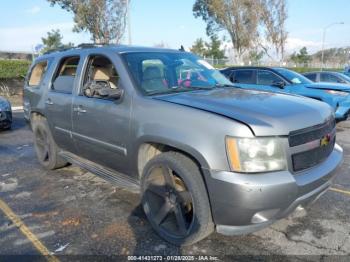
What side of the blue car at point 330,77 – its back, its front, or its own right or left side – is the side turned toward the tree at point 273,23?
left

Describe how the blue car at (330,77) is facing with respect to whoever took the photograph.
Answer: facing to the right of the viewer

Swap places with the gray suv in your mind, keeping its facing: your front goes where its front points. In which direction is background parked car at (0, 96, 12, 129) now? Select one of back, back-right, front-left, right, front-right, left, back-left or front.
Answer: back

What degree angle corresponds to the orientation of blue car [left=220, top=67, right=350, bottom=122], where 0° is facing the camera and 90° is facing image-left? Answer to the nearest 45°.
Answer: approximately 315°

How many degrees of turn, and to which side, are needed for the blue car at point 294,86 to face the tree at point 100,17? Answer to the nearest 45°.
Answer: approximately 180°

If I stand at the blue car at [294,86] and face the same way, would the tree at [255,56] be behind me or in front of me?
behind

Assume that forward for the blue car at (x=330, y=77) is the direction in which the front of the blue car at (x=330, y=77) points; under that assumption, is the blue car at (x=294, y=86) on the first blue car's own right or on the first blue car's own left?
on the first blue car's own right

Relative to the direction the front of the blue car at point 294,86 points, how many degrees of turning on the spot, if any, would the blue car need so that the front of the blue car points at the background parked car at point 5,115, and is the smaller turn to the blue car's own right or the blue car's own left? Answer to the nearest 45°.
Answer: approximately 135° to the blue car's own right

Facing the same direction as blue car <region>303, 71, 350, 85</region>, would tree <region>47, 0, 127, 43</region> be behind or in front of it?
behind
